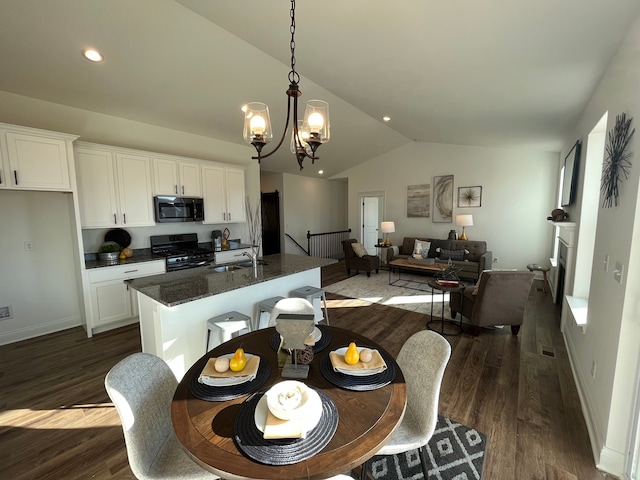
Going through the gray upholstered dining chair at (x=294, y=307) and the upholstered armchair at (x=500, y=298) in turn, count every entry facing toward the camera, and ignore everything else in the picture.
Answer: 1

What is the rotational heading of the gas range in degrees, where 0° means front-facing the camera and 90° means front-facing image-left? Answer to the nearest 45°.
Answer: approximately 315°

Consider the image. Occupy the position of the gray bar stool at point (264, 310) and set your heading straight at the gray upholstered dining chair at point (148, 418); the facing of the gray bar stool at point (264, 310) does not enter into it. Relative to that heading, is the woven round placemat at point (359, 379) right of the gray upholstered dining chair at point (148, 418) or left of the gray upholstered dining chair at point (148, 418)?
left

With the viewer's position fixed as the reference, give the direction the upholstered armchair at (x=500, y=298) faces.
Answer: facing away from the viewer and to the left of the viewer

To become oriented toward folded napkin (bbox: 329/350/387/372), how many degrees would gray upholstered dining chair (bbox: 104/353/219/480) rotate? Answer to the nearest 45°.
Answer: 0° — it already faces it

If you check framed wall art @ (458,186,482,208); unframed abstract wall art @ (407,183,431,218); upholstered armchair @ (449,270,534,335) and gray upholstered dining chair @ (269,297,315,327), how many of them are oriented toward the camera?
3

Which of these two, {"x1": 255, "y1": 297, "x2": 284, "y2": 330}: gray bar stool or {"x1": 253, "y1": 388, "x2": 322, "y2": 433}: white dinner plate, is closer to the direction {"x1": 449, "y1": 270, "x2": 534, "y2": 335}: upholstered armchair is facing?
the gray bar stool

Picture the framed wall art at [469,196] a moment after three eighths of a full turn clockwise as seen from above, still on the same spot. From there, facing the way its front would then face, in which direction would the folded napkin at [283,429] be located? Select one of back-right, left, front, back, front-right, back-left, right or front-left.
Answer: back-left

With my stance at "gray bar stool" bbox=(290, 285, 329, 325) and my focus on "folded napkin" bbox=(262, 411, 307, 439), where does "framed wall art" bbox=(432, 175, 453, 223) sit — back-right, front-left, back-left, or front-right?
back-left

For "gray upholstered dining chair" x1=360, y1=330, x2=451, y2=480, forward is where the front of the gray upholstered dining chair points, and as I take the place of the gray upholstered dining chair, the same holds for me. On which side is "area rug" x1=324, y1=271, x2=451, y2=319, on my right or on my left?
on my right

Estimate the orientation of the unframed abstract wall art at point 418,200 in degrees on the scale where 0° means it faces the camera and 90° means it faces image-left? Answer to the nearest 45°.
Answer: approximately 0°

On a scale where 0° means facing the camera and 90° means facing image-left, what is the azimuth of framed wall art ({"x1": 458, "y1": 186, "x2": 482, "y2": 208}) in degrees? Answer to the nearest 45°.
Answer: approximately 0°

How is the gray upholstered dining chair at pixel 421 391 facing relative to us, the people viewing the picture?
facing the viewer and to the left of the viewer

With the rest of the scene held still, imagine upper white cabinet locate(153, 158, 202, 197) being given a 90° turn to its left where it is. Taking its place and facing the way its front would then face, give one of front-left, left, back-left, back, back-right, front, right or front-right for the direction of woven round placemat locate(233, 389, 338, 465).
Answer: back-right

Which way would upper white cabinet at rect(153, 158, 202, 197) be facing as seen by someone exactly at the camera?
facing the viewer and to the right of the viewer

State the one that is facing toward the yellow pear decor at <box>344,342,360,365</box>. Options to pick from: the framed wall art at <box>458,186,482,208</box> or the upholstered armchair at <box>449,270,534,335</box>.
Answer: the framed wall art
